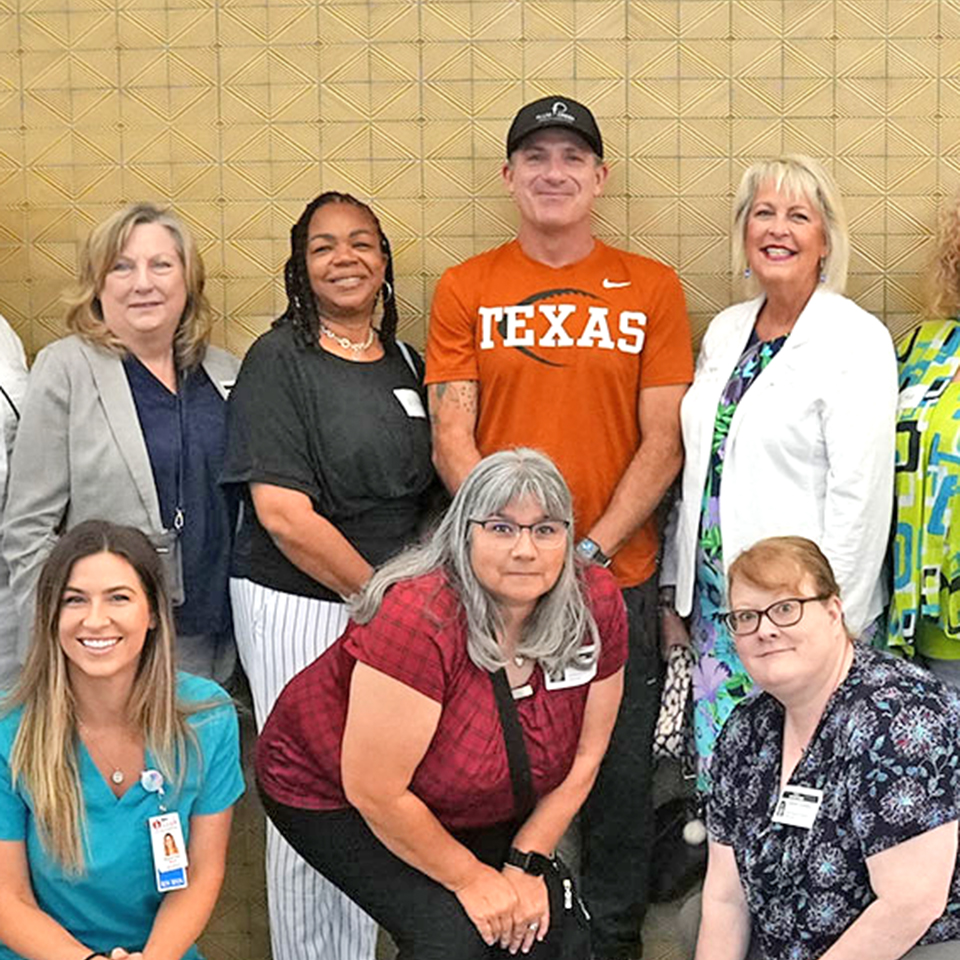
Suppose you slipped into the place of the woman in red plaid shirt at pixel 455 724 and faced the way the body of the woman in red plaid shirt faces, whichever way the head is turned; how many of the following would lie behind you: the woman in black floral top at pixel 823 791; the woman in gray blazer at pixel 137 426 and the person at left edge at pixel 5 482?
2

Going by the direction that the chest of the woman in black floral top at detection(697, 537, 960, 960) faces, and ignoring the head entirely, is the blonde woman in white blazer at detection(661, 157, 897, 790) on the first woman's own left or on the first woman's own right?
on the first woman's own right

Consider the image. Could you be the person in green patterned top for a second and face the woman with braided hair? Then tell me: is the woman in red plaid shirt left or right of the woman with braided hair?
left

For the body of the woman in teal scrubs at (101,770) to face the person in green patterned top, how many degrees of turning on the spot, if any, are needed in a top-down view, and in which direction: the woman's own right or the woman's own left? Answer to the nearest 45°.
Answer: approximately 90° to the woman's own left

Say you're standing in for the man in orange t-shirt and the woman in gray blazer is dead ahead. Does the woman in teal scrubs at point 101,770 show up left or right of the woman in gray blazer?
left

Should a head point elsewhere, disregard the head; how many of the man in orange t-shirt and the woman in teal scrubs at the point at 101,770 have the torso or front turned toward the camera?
2

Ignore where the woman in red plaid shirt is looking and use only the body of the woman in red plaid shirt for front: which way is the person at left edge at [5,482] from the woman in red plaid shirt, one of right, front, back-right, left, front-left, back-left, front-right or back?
back

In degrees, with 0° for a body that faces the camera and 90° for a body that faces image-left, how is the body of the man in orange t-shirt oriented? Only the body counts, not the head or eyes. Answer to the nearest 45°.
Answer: approximately 0°
